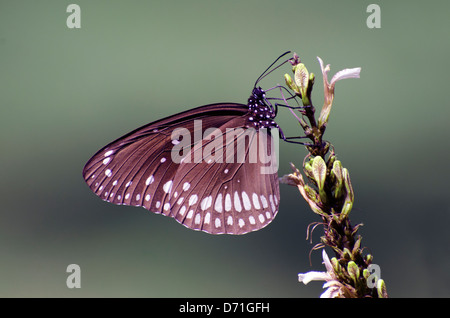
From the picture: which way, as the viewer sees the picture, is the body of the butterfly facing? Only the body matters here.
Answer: to the viewer's right
